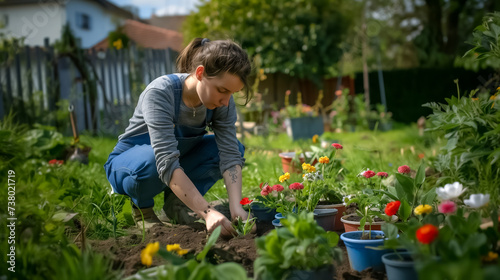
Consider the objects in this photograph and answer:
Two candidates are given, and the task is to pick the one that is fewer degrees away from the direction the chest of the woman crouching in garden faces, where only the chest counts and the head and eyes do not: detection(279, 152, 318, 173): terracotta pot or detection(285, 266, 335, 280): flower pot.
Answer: the flower pot

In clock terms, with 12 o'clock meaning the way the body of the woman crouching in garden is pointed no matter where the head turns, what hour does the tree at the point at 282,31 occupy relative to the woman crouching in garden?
The tree is roughly at 8 o'clock from the woman crouching in garden.

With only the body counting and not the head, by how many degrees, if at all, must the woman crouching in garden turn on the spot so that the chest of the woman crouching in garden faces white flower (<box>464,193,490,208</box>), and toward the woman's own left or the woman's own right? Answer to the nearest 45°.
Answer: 0° — they already face it

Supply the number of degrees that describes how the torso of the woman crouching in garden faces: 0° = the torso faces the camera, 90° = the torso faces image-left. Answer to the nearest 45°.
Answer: approximately 315°

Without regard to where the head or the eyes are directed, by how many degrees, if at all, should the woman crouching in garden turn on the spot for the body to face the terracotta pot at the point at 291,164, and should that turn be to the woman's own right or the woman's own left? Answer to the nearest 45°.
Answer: approximately 90° to the woman's own left
